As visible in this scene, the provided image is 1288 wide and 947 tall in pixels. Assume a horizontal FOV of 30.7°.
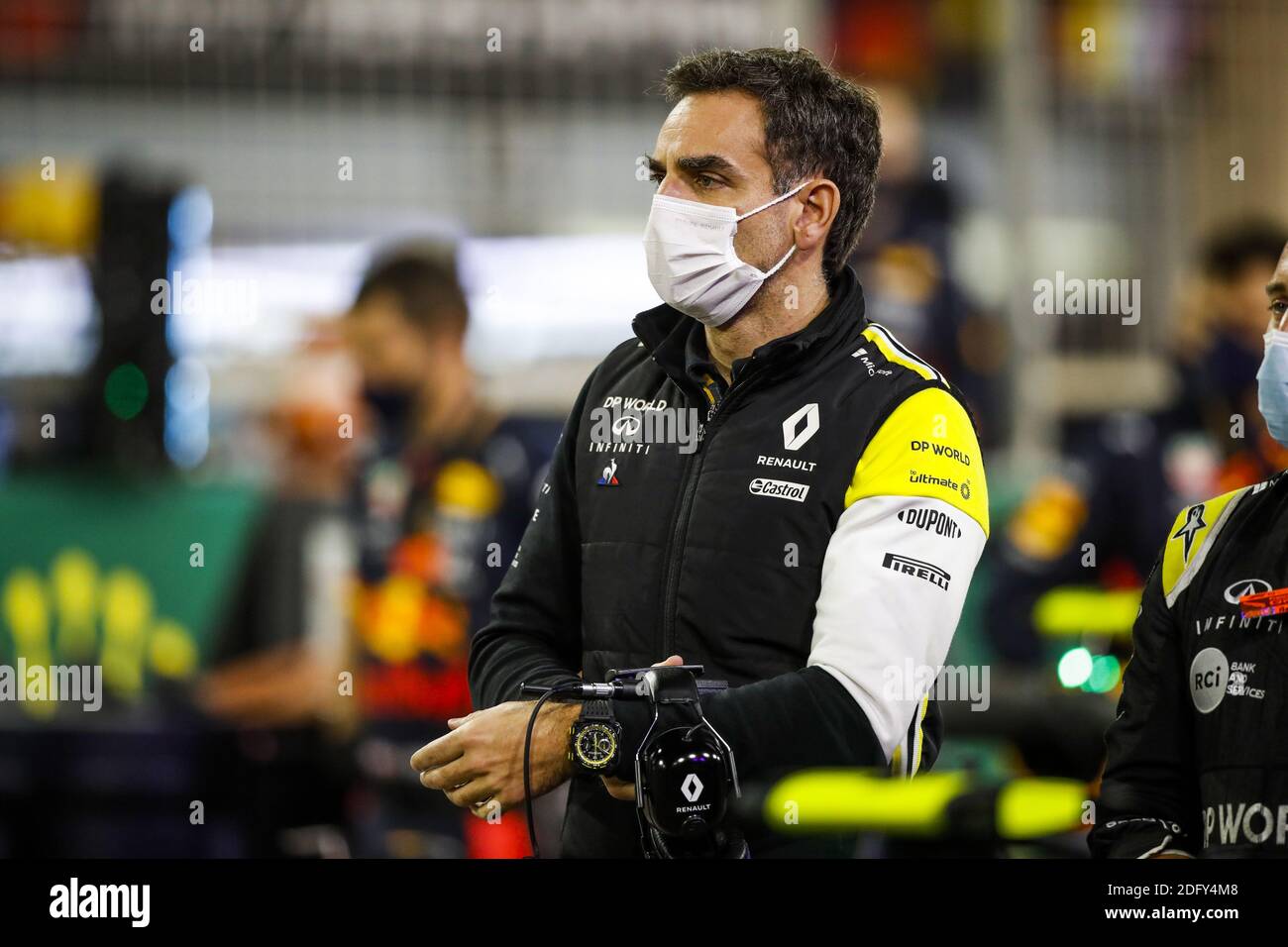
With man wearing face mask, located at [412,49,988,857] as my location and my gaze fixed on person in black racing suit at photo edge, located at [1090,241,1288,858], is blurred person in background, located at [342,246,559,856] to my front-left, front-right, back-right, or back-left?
back-left

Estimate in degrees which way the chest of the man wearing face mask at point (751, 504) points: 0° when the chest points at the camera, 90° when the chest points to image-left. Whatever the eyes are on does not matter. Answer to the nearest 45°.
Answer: approximately 45°

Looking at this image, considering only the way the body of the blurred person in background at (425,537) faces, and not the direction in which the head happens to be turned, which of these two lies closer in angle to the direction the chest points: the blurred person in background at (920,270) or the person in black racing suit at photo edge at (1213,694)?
the person in black racing suit at photo edge

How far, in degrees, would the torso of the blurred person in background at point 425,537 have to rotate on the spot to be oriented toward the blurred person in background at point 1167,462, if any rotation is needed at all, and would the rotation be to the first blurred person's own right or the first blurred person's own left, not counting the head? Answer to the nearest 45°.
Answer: approximately 135° to the first blurred person's own left

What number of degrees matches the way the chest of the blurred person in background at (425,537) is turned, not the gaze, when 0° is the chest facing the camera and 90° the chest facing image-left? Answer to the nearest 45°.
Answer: approximately 45°

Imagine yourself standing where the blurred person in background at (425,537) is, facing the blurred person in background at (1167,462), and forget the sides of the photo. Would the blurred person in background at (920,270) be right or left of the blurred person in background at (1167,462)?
left
